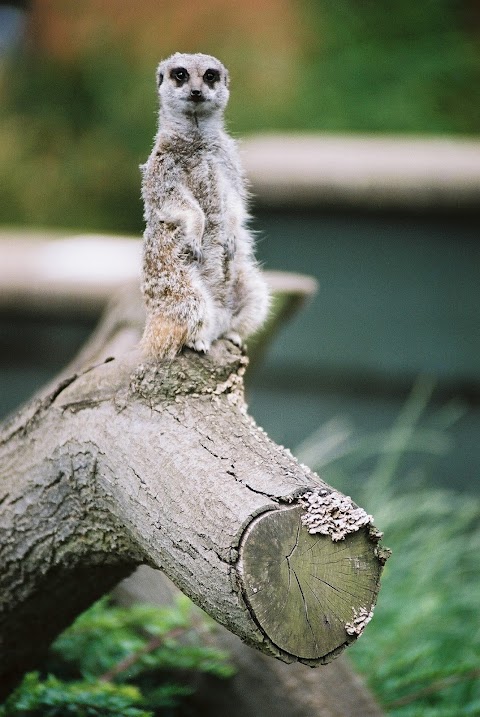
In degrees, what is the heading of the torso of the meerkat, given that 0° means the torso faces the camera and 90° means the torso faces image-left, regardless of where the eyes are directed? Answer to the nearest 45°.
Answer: approximately 315°
